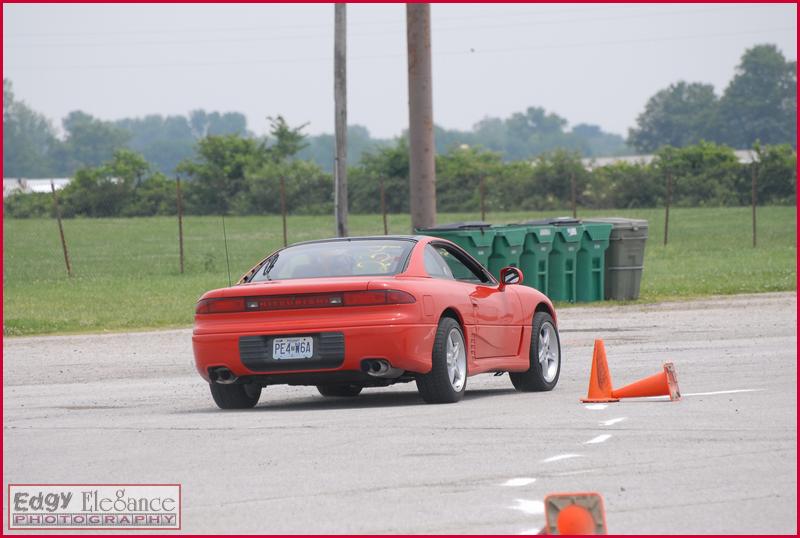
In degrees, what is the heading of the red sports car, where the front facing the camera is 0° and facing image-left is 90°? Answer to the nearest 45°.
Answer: approximately 225°

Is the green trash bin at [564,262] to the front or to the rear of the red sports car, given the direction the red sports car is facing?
to the front

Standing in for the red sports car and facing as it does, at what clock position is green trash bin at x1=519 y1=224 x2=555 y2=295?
The green trash bin is roughly at 11 o'clock from the red sports car.

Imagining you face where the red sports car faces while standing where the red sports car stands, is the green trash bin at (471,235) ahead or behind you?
ahead

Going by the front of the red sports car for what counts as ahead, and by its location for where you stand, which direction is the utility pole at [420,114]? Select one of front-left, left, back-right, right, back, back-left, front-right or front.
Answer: front-left

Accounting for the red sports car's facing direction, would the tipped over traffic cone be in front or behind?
in front

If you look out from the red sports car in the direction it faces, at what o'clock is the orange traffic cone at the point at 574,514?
The orange traffic cone is roughly at 4 o'clock from the red sports car.

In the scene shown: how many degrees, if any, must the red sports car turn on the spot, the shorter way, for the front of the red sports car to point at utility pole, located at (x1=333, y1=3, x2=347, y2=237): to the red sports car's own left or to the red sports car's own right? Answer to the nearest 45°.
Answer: approximately 45° to the red sports car's own left
